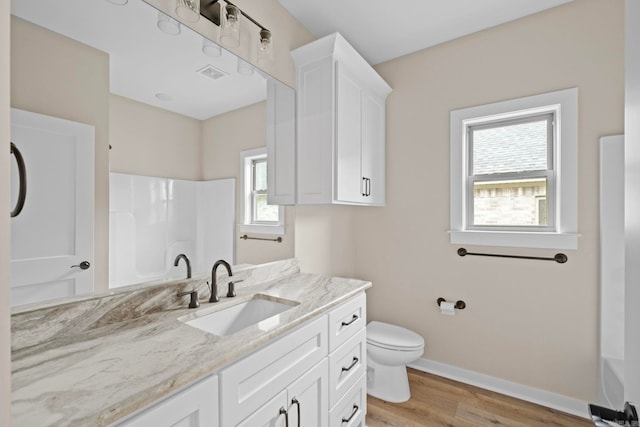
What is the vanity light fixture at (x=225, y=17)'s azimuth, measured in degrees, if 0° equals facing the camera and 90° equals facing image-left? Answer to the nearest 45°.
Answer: approximately 315°

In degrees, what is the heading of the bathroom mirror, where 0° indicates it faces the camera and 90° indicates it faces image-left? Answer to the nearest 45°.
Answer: approximately 315°

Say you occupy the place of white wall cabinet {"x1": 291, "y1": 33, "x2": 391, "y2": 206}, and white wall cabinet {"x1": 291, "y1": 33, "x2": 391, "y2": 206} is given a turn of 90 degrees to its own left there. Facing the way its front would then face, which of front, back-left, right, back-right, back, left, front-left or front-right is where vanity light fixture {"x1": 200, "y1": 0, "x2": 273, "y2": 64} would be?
back

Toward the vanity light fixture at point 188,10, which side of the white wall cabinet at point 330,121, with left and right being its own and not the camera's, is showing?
right
